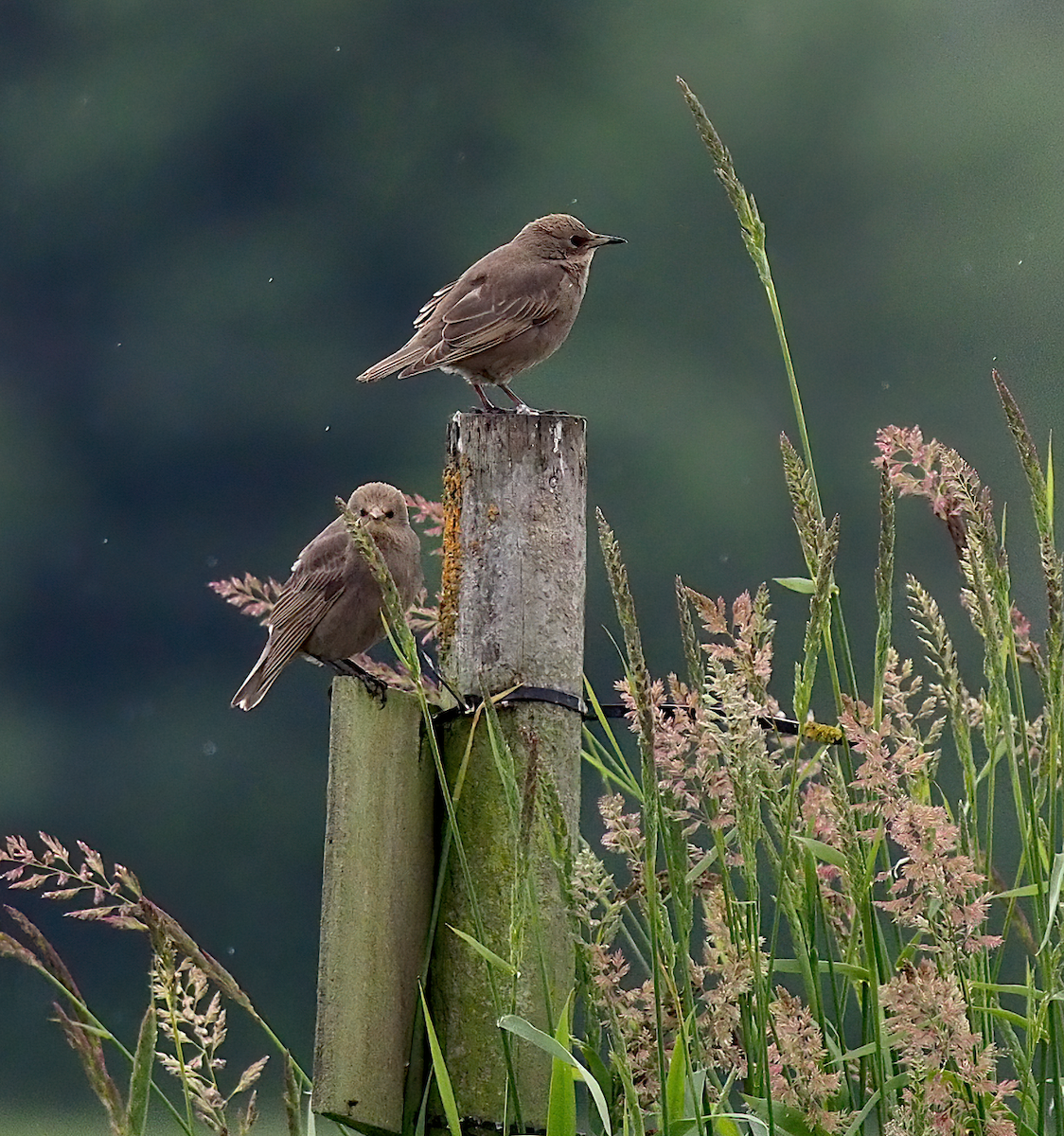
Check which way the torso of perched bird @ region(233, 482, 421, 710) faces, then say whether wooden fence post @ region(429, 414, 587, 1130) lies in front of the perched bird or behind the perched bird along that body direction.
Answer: in front

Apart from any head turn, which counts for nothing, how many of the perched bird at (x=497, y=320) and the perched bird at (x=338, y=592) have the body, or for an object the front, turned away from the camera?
0

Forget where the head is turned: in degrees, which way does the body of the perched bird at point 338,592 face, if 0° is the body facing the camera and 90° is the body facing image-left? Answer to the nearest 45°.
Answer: approximately 315°

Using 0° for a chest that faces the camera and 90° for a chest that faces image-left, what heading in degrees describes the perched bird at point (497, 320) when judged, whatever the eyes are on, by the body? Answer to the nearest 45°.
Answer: approximately 270°
